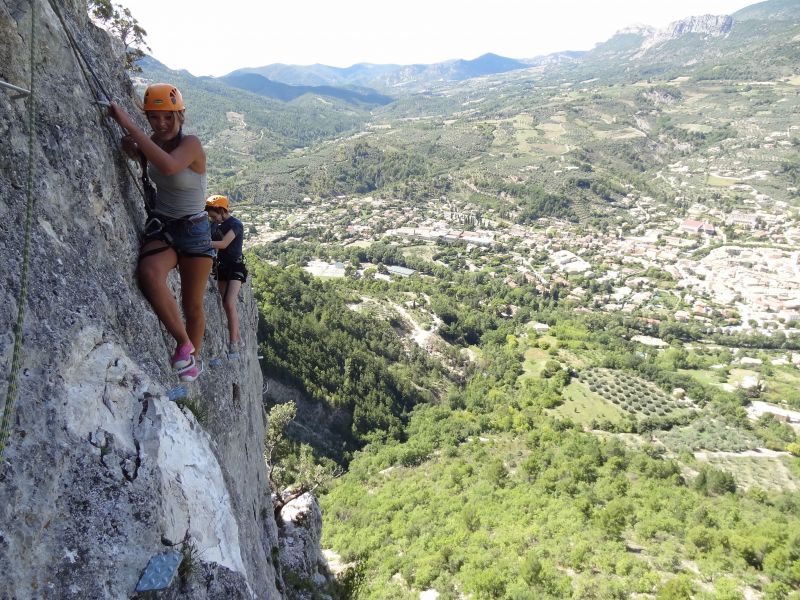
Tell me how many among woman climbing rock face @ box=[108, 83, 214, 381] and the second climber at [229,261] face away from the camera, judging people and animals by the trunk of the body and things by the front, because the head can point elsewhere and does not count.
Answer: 0

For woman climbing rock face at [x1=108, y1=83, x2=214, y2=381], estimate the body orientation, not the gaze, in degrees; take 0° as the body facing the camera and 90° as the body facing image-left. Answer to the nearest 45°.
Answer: approximately 45°

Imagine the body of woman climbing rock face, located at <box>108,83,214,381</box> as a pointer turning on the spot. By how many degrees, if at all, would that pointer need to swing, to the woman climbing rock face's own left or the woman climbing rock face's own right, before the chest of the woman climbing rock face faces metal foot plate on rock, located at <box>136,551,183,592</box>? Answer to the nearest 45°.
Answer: approximately 45° to the woman climbing rock face's own left
